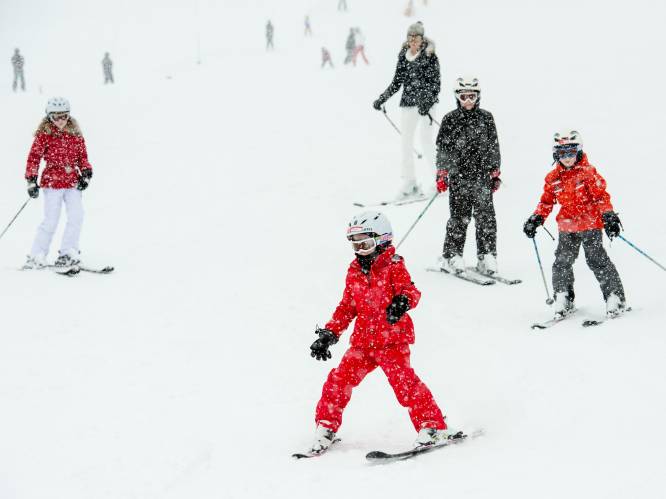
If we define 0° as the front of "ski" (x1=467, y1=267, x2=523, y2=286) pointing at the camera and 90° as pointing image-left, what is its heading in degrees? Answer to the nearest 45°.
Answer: approximately 315°

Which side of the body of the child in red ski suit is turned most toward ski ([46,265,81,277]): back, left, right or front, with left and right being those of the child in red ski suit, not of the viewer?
right

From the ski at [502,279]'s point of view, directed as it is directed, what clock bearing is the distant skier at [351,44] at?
The distant skier is roughly at 7 o'clock from the ski.
